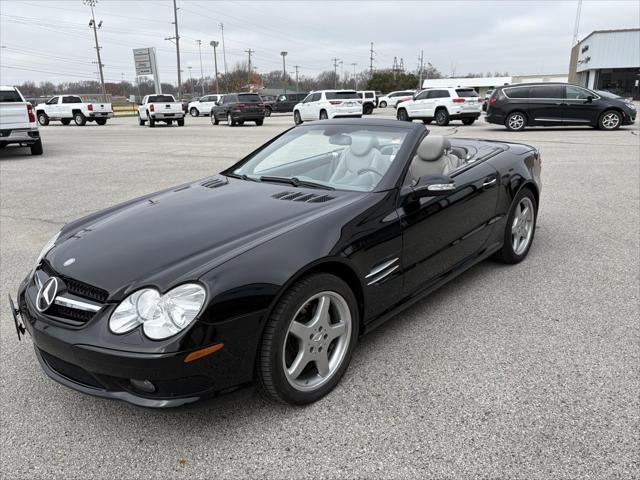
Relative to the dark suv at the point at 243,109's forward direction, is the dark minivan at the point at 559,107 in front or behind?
behind

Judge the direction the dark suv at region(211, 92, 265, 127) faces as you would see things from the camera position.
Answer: facing away from the viewer and to the left of the viewer

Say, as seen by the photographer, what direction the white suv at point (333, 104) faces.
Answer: facing away from the viewer and to the left of the viewer

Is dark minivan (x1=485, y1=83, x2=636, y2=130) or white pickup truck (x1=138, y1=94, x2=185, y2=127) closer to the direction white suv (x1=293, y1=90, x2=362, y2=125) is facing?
the white pickup truck

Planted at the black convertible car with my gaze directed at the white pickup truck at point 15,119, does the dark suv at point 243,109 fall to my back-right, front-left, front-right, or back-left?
front-right

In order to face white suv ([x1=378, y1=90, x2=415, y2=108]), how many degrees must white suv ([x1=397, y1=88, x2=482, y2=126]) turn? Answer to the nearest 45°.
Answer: approximately 45° to its right

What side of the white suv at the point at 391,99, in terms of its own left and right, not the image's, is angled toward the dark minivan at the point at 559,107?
left

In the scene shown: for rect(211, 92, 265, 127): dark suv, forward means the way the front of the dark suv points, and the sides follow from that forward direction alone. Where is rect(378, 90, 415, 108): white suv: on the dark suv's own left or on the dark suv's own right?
on the dark suv's own right

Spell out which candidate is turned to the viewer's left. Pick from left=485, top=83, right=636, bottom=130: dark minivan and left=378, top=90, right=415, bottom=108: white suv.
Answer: the white suv

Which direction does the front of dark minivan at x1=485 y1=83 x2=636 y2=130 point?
to the viewer's right

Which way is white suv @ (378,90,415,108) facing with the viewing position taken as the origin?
facing to the left of the viewer

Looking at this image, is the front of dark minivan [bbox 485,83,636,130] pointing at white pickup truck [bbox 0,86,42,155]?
no

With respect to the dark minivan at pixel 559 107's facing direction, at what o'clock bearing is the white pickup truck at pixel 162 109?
The white pickup truck is roughly at 6 o'clock from the dark minivan.
